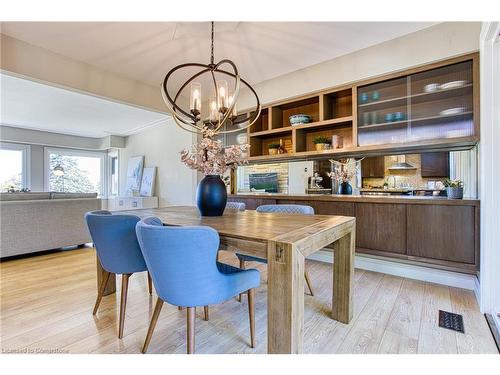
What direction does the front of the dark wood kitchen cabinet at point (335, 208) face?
toward the camera

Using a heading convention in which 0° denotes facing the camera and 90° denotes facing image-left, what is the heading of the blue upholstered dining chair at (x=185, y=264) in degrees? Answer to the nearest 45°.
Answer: approximately 225°

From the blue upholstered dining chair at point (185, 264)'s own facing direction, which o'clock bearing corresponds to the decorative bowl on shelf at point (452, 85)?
The decorative bowl on shelf is roughly at 1 o'clock from the blue upholstered dining chair.

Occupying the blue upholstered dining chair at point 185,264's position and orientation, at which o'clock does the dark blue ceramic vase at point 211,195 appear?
The dark blue ceramic vase is roughly at 11 o'clock from the blue upholstered dining chair.

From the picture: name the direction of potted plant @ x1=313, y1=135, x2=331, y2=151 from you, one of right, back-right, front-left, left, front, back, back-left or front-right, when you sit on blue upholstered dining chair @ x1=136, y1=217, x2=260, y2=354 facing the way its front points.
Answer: front

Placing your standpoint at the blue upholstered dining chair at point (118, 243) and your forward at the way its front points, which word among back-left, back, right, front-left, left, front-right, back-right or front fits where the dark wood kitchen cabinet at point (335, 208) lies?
front-right

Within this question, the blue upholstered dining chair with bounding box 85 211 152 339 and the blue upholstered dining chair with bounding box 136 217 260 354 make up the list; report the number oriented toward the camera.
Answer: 0
